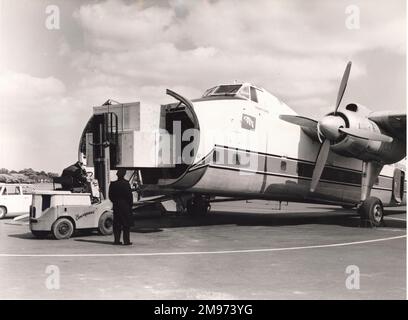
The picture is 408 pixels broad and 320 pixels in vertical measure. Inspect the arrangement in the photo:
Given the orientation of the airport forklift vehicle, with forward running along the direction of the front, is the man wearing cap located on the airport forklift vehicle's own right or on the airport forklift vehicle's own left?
on the airport forklift vehicle's own right

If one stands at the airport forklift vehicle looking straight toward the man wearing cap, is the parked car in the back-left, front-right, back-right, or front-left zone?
back-left

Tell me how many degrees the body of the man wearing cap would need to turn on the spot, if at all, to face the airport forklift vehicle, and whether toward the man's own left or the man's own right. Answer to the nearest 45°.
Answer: approximately 45° to the man's own left

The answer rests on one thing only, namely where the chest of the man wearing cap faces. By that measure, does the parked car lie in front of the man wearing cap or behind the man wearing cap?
in front

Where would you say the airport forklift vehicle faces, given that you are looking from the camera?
facing away from the viewer and to the right of the viewer

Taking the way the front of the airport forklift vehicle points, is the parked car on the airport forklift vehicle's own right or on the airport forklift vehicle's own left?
on the airport forklift vehicle's own left

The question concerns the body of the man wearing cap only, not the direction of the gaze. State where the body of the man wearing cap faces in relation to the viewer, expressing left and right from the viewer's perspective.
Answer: facing away from the viewer

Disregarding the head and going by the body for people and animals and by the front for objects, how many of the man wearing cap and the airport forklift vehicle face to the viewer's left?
0
